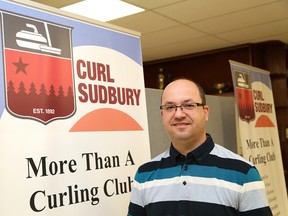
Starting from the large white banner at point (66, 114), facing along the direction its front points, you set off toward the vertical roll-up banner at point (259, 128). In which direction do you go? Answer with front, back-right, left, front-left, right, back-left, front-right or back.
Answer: left

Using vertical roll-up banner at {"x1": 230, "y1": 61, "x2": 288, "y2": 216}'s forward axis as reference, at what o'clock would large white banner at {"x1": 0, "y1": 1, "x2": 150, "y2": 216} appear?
The large white banner is roughly at 2 o'clock from the vertical roll-up banner.

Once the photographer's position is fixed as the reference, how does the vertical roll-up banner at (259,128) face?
facing the viewer and to the right of the viewer

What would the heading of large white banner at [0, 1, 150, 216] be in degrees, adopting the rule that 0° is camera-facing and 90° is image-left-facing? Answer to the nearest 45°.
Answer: approximately 315°

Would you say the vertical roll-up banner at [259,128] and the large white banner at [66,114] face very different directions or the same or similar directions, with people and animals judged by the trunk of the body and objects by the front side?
same or similar directions

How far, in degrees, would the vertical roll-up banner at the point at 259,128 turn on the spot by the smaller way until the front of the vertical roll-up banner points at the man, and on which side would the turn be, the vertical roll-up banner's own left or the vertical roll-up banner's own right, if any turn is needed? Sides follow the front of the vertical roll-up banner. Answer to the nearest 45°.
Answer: approximately 45° to the vertical roll-up banner's own right

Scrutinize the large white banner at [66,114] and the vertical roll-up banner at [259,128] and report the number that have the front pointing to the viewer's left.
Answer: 0
